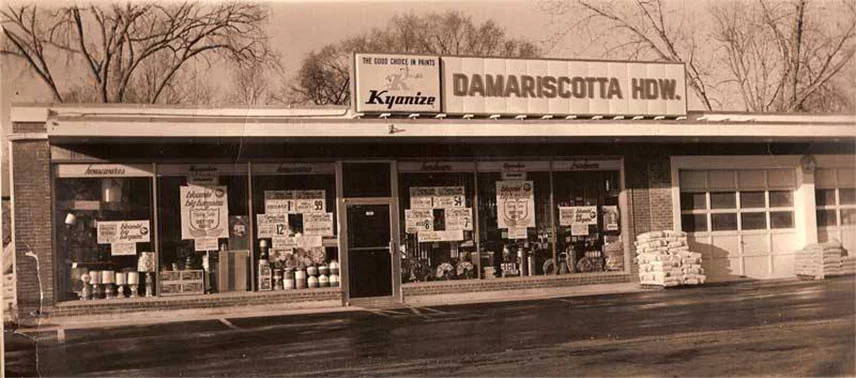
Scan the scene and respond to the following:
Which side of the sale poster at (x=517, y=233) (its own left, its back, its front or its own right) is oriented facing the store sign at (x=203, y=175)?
right

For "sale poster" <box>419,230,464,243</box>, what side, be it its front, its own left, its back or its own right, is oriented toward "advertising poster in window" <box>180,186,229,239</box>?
right

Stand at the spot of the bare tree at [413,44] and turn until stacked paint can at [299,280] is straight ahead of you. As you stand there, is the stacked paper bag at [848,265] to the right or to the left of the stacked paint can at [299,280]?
left

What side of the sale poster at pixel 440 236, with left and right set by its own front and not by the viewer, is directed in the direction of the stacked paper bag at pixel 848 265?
left

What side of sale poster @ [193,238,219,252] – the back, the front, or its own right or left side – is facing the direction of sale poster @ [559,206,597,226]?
left

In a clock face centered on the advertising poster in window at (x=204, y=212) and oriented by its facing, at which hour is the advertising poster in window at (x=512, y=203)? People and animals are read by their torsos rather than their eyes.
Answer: the advertising poster in window at (x=512, y=203) is roughly at 9 o'clock from the advertising poster in window at (x=204, y=212).

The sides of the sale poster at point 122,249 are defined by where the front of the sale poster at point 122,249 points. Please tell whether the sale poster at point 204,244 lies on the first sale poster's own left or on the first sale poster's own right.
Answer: on the first sale poster's own left
